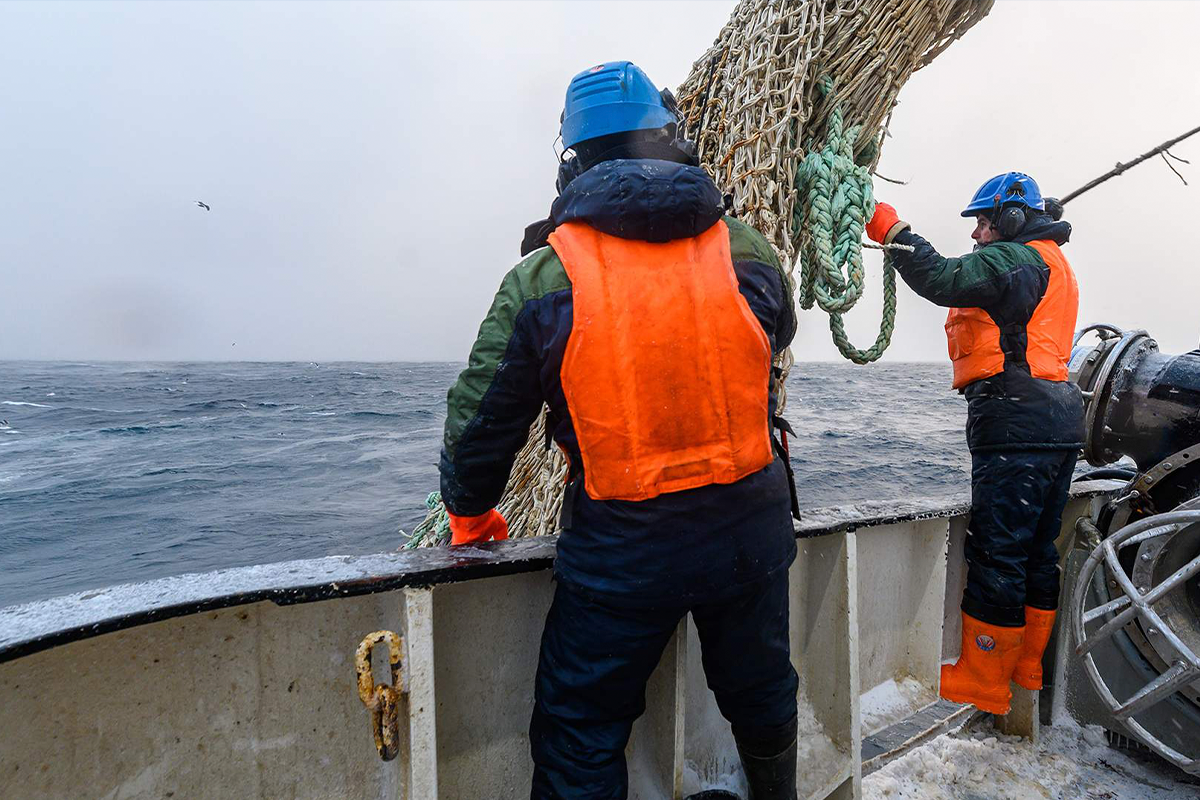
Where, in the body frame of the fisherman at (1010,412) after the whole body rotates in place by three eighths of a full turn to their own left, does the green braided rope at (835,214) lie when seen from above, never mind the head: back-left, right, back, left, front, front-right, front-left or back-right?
right

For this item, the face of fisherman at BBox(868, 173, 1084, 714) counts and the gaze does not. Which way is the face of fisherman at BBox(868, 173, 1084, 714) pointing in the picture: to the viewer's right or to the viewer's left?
to the viewer's left

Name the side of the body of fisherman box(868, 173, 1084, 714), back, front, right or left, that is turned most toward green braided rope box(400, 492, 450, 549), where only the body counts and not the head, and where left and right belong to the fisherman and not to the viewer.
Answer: front

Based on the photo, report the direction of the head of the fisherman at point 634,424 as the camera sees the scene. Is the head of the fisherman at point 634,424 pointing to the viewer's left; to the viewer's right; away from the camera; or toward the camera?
away from the camera

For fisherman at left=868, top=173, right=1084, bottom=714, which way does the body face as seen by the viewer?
to the viewer's left
